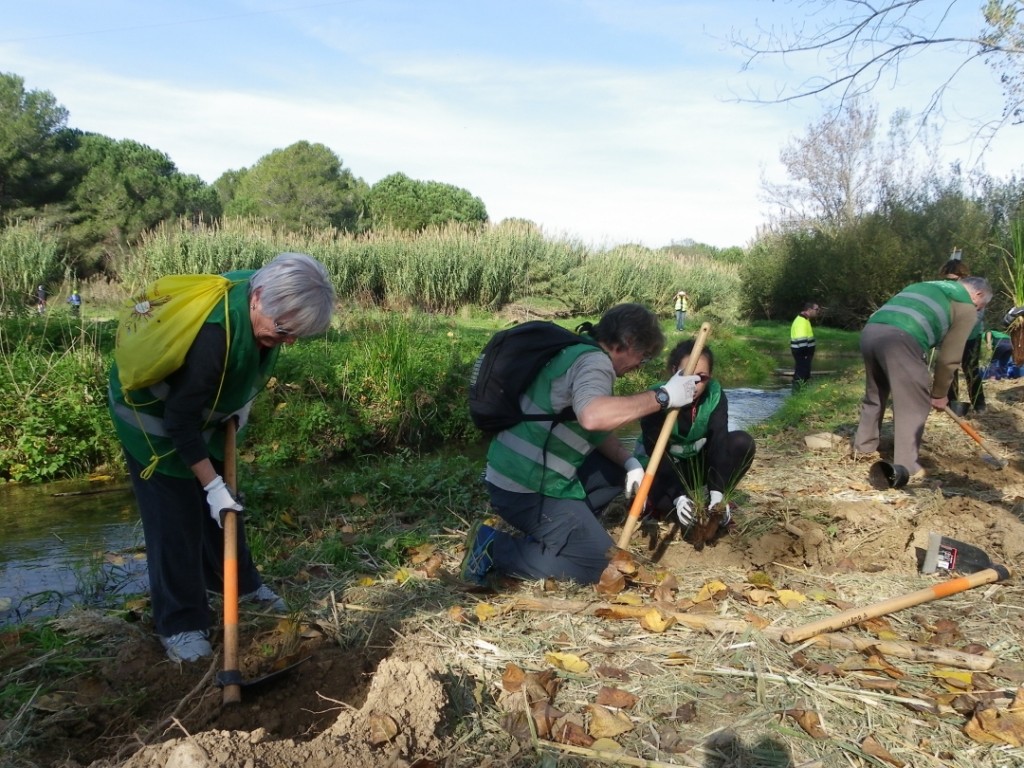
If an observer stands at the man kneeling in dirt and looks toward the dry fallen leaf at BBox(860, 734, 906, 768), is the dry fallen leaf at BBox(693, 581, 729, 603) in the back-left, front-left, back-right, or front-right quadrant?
front-left

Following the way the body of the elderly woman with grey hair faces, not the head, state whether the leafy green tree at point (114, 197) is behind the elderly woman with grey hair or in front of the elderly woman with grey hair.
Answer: behind

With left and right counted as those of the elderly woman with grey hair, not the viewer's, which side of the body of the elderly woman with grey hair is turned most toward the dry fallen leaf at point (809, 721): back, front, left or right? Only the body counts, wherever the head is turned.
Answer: front

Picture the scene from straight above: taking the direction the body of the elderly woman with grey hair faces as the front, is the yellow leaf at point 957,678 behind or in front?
in front

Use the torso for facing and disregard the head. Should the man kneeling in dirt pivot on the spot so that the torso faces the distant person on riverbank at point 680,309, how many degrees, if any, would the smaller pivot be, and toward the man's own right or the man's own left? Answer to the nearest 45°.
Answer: approximately 90° to the man's own left

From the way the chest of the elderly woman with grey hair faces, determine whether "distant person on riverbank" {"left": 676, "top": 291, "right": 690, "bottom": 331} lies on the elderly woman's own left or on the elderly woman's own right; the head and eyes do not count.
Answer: on the elderly woman's own left

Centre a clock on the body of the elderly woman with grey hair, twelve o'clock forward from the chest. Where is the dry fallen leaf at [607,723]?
The dry fallen leaf is roughly at 12 o'clock from the elderly woman with grey hair.

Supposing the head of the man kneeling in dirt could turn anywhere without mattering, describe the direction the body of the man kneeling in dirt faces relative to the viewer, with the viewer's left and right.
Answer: facing to the right of the viewer

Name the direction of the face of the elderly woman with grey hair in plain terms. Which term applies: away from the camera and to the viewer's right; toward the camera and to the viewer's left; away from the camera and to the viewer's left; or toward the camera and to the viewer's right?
toward the camera and to the viewer's right

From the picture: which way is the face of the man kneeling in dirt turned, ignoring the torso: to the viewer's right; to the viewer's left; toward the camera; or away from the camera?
to the viewer's right

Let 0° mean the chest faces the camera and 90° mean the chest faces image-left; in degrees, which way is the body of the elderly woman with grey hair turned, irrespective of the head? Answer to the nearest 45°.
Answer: approximately 315°

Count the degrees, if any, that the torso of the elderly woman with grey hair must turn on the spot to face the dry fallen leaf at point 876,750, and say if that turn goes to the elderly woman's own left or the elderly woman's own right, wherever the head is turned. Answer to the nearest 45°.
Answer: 0° — they already face it

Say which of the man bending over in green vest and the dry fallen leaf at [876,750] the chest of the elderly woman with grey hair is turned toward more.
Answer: the dry fallen leaf
